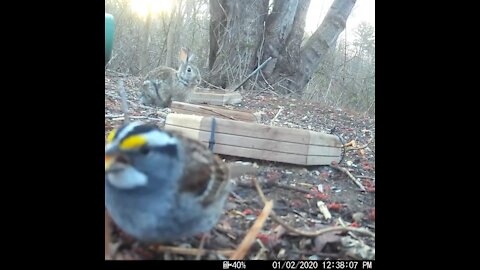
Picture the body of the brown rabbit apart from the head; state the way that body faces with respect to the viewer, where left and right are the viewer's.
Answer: facing to the right of the viewer

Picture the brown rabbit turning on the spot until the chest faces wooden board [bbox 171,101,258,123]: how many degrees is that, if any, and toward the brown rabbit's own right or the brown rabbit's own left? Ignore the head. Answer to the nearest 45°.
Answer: approximately 90° to the brown rabbit's own right

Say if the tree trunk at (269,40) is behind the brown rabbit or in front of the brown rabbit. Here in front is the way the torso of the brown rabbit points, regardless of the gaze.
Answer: in front

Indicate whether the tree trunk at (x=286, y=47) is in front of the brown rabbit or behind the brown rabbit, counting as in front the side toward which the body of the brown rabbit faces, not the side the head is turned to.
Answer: in front

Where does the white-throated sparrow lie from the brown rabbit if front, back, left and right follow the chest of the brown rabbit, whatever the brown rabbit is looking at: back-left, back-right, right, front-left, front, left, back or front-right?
right

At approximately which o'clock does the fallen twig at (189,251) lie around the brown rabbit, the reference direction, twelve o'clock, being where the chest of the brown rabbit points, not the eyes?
The fallen twig is roughly at 3 o'clock from the brown rabbit.

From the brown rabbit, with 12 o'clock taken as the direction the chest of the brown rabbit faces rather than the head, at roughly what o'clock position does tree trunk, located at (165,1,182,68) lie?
The tree trunk is roughly at 9 o'clock from the brown rabbit.

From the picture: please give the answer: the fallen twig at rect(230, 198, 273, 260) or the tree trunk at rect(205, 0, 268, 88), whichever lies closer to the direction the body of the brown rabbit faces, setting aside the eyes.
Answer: the tree trunk

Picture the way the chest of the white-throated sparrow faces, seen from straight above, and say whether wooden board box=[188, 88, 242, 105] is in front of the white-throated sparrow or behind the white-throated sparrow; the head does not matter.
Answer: behind

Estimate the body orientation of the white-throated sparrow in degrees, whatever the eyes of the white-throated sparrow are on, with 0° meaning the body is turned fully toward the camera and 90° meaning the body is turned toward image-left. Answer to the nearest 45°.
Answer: approximately 45°

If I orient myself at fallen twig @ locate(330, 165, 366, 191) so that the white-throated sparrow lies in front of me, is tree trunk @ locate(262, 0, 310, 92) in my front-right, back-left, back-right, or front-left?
back-right

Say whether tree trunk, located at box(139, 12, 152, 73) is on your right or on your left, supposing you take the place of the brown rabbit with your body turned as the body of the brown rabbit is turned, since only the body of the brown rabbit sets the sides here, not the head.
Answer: on your left

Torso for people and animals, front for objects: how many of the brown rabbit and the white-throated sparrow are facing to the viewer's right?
1

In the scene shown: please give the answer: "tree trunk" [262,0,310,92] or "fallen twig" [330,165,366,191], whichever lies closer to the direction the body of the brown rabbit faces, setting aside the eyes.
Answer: the tree trunk

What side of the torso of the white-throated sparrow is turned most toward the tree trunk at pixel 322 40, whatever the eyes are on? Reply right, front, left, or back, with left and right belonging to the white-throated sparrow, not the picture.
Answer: back
